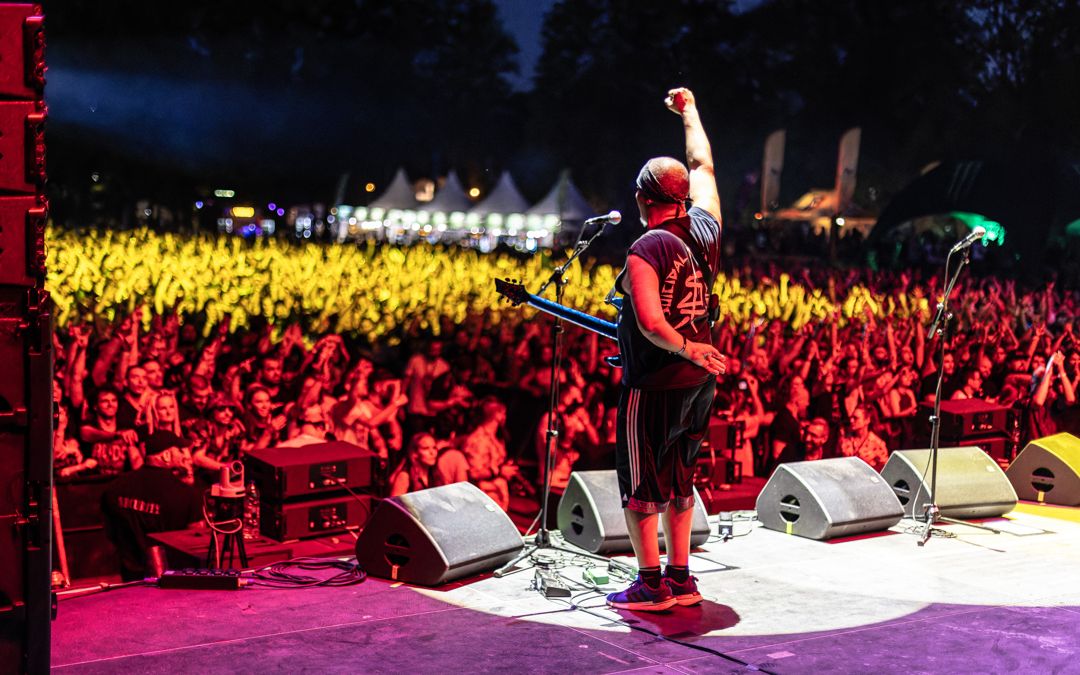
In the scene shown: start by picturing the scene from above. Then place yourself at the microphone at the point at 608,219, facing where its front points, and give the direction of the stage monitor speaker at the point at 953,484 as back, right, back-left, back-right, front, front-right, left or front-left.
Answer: front-left

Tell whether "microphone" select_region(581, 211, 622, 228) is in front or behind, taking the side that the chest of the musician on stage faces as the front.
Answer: in front

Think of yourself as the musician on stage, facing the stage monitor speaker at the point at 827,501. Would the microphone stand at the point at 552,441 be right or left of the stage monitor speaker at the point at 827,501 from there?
left

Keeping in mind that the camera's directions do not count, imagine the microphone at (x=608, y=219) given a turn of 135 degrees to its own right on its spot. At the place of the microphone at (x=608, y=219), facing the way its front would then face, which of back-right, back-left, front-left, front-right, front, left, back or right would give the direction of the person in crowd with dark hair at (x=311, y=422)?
right

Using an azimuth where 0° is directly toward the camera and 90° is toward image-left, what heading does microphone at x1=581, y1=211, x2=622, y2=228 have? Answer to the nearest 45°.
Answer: approximately 270°

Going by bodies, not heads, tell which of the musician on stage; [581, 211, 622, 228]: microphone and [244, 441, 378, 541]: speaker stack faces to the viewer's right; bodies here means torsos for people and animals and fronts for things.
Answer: the microphone

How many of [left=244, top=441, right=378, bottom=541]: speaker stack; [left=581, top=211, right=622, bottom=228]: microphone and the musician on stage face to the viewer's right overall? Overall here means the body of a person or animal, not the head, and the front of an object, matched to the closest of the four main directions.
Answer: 1

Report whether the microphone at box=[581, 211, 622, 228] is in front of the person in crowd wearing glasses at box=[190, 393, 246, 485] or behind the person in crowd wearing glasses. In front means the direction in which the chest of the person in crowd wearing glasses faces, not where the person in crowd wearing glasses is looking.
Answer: in front

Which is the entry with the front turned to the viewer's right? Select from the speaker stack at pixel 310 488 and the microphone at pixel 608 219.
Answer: the microphone

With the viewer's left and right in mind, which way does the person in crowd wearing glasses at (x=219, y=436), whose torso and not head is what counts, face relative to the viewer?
facing the viewer and to the right of the viewer
